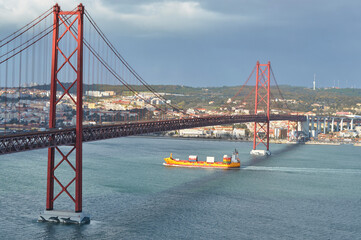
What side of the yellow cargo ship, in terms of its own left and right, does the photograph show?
left
